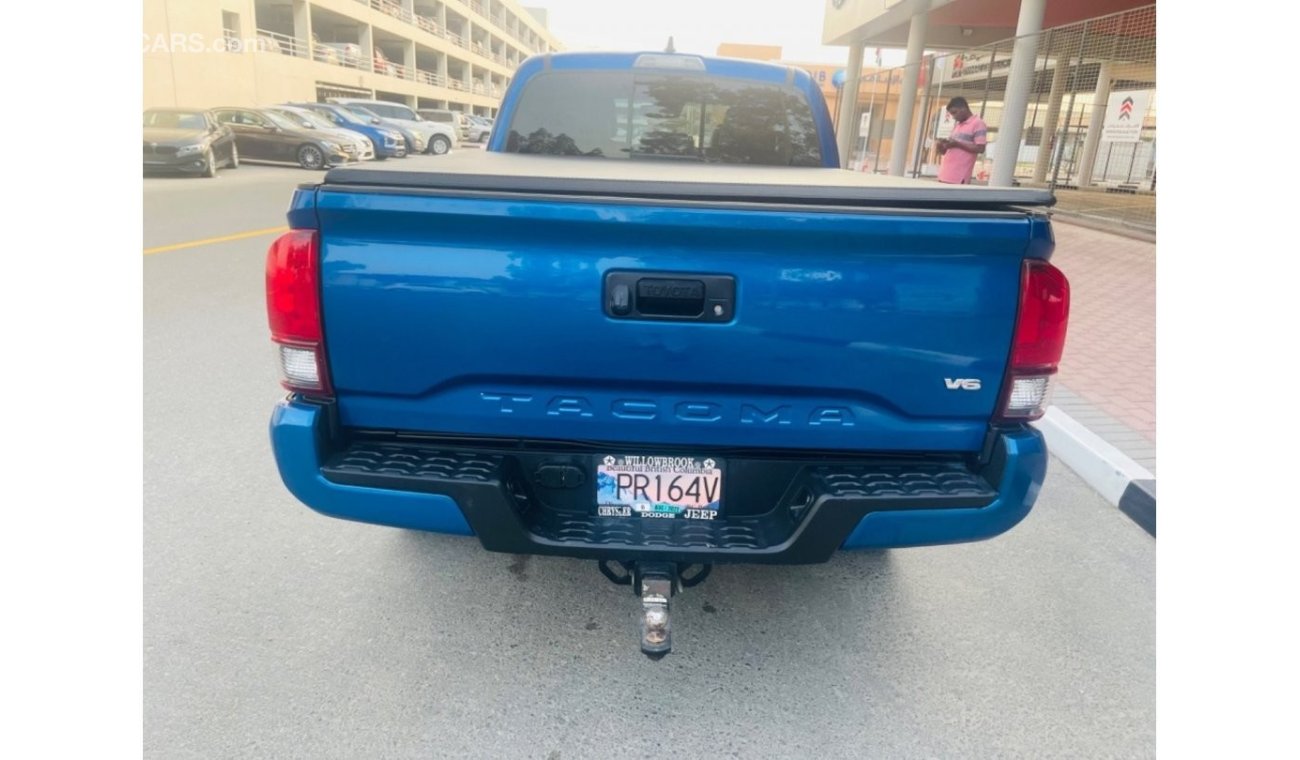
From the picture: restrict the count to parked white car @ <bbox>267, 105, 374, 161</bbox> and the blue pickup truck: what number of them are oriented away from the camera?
1

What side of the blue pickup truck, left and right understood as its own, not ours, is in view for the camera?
back

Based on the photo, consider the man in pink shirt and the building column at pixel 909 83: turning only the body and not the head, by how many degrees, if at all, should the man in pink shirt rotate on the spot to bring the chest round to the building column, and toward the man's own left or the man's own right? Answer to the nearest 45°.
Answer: approximately 135° to the man's own right

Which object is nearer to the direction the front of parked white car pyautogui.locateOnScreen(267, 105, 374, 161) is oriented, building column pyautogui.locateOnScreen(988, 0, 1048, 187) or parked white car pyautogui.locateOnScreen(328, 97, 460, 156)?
the building column

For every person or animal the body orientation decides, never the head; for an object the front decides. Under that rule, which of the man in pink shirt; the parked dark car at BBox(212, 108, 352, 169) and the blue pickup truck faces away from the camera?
the blue pickup truck

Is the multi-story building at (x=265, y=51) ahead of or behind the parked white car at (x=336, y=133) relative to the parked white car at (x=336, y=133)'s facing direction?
behind

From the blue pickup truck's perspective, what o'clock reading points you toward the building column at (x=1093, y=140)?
The building column is roughly at 1 o'clock from the blue pickup truck.

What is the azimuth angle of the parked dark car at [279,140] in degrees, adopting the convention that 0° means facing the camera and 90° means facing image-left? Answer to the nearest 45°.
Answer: approximately 315°

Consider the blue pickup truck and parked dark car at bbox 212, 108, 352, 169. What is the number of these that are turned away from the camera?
1
